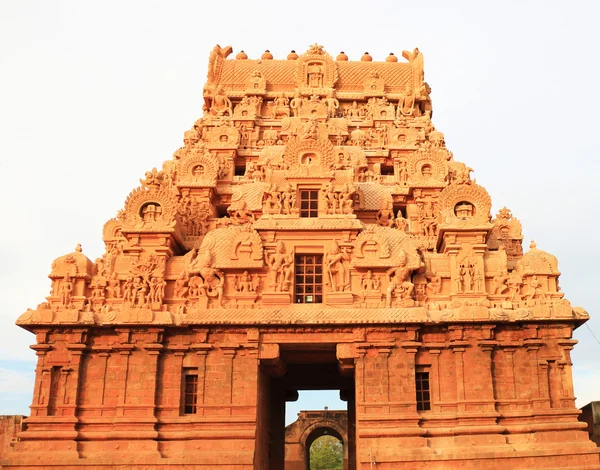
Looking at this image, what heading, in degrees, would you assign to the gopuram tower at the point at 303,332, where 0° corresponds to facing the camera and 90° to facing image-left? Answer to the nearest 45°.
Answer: approximately 0°
